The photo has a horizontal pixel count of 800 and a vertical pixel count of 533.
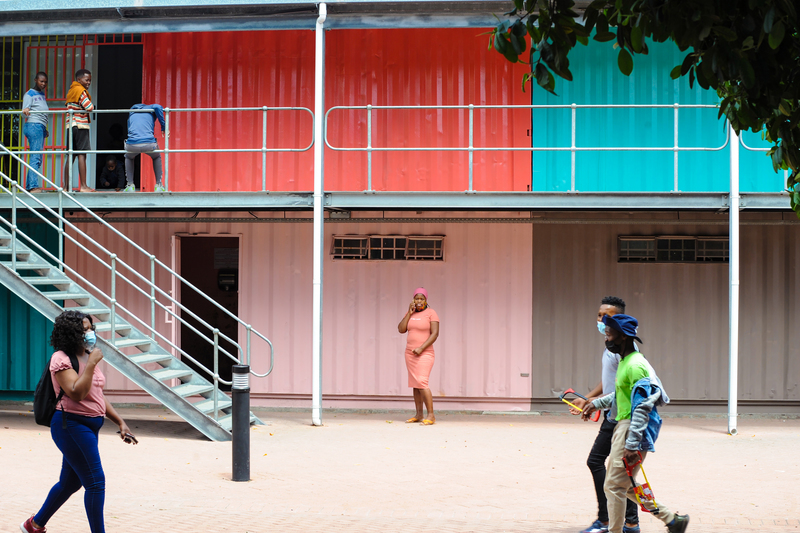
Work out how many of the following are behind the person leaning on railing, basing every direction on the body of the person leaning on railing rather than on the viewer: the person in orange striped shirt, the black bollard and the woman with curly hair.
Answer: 2

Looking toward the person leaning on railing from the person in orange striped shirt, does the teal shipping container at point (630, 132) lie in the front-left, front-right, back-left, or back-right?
front-left

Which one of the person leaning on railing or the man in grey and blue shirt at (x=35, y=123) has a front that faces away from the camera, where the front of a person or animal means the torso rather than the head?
the person leaning on railing

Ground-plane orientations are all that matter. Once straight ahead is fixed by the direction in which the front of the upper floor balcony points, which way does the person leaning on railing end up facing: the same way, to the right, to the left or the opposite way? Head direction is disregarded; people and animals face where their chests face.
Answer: the opposite way

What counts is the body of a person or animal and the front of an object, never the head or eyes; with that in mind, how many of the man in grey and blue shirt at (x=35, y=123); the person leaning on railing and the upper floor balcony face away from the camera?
1

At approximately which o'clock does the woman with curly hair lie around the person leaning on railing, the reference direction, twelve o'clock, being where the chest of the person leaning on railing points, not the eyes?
The woman with curly hair is roughly at 6 o'clock from the person leaning on railing.

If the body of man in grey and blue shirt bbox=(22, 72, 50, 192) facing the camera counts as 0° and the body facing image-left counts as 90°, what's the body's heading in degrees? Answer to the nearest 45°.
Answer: approximately 315°

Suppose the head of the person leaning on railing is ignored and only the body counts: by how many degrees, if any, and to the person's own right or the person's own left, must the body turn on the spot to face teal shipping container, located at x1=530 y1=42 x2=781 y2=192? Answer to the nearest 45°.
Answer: approximately 90° to the person's own right

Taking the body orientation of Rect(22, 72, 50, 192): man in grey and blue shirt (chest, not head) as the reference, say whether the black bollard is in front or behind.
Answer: in front

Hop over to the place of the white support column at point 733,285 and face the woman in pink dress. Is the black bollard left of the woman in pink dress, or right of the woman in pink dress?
left

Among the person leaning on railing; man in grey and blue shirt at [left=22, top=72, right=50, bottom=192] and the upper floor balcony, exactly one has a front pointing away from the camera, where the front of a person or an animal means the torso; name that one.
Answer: the person leaning on railing

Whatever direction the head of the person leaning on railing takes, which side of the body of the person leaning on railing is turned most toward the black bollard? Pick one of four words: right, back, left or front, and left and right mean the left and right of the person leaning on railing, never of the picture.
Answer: back

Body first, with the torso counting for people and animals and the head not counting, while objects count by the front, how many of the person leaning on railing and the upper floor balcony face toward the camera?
1

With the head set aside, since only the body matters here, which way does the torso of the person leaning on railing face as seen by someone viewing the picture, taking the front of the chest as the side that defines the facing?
away from the camera

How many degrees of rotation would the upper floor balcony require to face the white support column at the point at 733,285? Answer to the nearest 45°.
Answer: approximately 45° to its left
